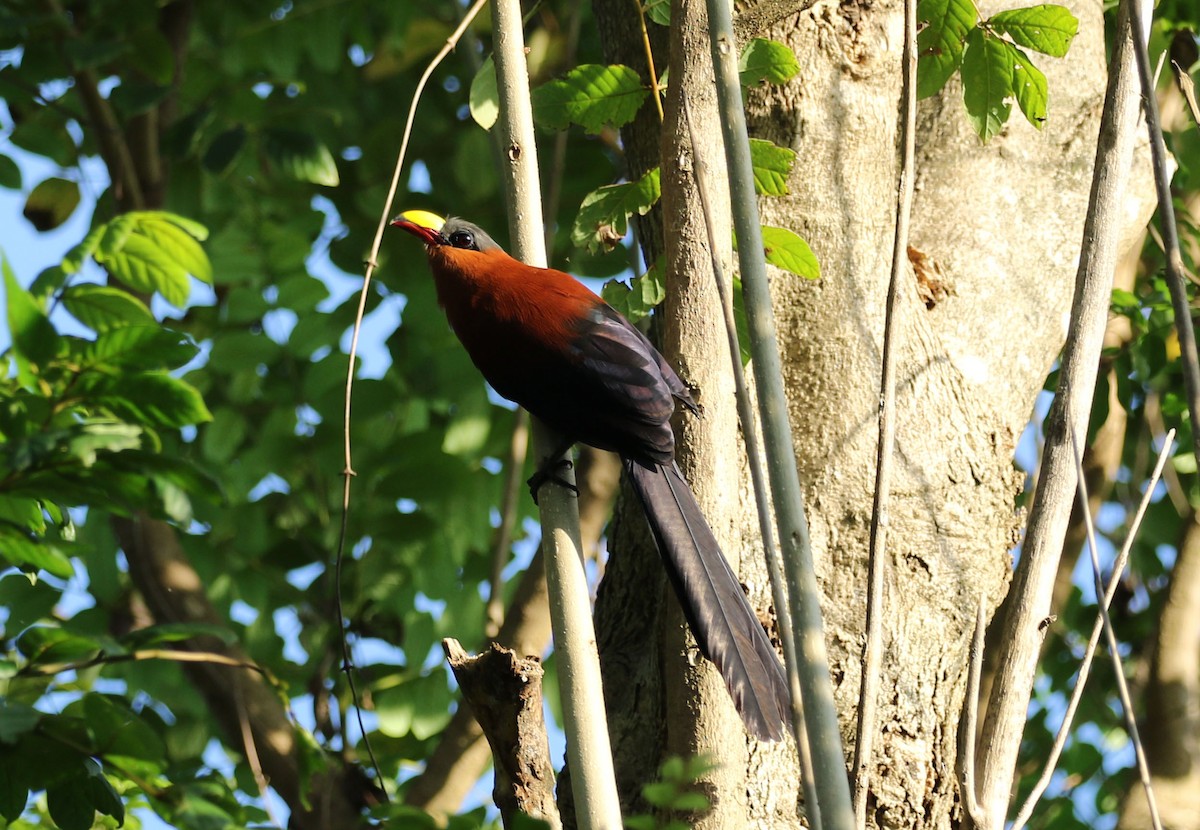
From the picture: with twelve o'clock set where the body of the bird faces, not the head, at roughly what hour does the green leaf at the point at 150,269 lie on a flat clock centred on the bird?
The green leaf is roughly at 1 o'clock from the bird.

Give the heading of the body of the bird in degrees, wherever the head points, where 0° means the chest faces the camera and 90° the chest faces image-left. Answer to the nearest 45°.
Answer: approximately 90°

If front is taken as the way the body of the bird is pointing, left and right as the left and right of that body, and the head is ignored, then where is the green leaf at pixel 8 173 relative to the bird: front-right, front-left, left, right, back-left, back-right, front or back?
front-right

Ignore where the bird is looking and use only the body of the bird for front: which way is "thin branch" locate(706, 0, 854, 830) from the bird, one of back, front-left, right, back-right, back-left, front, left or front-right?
back

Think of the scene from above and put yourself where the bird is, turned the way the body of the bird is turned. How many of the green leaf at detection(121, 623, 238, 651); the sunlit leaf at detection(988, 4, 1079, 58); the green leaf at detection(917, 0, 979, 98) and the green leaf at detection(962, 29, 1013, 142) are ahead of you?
1

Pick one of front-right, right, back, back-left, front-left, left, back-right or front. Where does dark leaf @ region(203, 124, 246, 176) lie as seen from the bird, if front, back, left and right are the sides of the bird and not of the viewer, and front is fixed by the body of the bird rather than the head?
front-right
